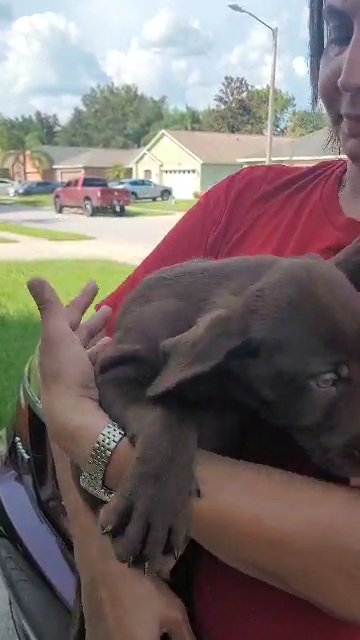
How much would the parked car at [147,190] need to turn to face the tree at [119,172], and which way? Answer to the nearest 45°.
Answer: approximately 90° to its left

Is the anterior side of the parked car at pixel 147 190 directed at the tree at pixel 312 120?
no

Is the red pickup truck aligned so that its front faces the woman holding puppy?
no

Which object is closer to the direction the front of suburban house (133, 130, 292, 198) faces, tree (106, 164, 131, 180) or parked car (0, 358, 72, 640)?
the parked car

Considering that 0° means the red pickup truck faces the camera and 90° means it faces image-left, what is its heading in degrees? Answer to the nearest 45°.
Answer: approximately 135°

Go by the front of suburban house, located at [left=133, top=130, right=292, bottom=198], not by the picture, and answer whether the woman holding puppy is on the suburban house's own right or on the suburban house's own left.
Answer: on the suburban house's own left

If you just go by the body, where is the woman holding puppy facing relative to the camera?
toward the camera

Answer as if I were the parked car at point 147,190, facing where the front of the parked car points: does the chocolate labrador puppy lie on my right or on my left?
on my right

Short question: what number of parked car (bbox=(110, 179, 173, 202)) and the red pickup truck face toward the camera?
0

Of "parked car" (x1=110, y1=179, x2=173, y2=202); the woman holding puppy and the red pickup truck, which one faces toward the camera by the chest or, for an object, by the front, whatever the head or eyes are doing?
the woman holding puppy

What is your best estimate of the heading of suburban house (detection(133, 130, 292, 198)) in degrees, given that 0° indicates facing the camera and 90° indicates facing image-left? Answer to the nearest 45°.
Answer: approximately 45°

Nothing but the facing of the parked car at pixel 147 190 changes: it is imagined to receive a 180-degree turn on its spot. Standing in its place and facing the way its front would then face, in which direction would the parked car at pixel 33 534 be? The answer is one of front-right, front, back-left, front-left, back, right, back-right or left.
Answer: left

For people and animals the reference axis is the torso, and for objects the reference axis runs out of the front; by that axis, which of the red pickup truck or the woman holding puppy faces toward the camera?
the woman holding puppy

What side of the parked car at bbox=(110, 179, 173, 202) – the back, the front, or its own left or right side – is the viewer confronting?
right

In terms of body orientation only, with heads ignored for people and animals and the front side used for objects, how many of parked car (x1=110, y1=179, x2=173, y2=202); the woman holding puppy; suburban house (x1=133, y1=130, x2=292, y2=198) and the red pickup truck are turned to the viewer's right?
1

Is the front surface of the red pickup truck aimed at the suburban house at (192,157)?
no

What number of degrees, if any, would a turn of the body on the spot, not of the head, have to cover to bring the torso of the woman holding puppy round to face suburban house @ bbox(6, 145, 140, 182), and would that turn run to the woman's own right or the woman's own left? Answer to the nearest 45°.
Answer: approximately 180°

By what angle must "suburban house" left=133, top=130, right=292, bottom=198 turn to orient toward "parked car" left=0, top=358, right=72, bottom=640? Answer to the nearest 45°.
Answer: approximately 45° to its left

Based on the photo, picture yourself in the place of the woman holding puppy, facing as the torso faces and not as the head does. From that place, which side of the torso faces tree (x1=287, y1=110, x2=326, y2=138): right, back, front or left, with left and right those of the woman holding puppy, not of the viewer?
back
